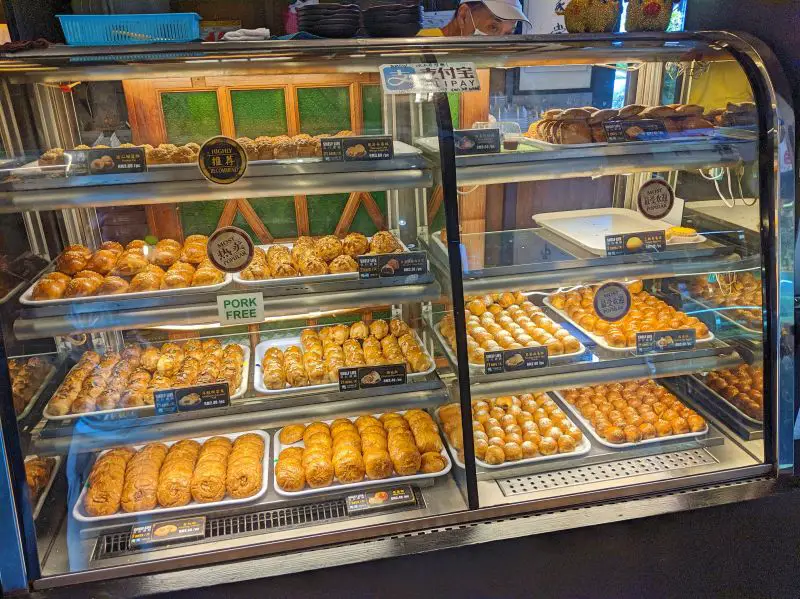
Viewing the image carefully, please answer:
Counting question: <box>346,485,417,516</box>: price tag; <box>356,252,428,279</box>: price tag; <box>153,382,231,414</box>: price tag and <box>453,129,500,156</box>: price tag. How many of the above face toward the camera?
4

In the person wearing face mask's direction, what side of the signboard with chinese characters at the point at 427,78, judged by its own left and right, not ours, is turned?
back

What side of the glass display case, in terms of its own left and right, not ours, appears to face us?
front

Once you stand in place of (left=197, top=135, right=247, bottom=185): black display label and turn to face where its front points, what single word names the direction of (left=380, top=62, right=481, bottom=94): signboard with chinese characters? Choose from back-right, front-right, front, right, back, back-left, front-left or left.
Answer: left

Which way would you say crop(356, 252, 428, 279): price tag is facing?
toward the camera

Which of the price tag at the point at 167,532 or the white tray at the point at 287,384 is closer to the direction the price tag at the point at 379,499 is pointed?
the price tag

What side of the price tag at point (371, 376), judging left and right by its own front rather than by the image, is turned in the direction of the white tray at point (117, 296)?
right

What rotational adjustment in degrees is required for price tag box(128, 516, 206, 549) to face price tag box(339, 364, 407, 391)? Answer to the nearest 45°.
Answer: approximately 90° to its left

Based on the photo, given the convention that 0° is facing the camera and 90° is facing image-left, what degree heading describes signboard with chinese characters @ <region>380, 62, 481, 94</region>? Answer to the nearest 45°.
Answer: approximately 0°

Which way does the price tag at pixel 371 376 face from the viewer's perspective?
toward the camera

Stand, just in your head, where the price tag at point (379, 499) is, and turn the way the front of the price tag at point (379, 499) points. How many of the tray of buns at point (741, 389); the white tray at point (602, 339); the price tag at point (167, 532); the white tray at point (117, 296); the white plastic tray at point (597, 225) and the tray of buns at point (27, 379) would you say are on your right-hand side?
3
